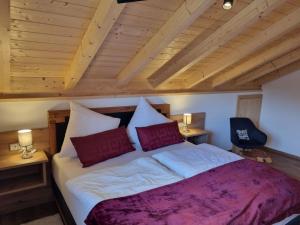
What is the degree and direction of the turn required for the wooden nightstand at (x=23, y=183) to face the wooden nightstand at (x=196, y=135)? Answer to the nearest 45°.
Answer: approximately 45° to its left

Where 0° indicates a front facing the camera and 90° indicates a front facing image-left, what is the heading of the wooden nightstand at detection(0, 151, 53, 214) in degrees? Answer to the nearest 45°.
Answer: approximately 315°

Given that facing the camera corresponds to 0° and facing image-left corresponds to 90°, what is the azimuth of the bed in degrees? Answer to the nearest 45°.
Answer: approximately 315°

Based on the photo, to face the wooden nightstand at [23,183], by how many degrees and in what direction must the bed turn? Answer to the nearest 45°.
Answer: approximately 135° to its right
